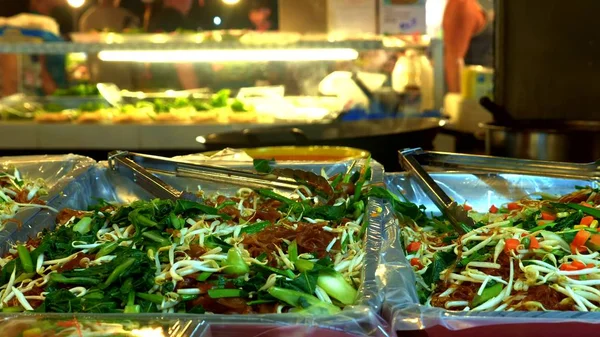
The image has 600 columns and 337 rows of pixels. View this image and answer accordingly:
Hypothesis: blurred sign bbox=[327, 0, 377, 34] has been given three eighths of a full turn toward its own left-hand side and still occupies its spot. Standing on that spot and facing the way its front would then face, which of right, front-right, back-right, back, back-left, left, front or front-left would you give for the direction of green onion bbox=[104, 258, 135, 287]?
back-right

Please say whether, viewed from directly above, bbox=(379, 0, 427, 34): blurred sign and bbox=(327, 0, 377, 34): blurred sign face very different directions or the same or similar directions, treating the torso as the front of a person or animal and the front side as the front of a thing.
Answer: same or similar directions

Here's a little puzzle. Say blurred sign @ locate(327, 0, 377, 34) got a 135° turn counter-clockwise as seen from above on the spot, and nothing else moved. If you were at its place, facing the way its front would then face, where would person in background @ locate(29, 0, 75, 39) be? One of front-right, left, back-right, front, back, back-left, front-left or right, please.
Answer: back-left

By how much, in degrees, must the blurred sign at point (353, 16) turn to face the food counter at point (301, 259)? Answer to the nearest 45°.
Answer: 0° — it already faces it

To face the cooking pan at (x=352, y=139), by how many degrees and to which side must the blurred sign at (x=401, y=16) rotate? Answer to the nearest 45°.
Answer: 0° — it already faces it

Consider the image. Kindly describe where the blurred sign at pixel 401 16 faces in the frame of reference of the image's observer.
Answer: facing the viewer

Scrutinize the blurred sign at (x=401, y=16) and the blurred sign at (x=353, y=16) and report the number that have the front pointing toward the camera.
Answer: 2

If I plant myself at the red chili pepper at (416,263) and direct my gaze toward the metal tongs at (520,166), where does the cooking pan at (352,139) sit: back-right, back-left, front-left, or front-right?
front-left

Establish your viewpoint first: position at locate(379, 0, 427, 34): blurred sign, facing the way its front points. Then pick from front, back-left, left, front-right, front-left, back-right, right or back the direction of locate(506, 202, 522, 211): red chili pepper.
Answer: front

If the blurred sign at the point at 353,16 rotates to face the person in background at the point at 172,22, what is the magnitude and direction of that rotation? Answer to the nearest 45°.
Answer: approximately 90° to its right

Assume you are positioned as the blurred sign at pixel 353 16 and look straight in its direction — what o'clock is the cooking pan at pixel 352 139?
The cooking pan is roughly at 12 o'clock from the blurred sign.

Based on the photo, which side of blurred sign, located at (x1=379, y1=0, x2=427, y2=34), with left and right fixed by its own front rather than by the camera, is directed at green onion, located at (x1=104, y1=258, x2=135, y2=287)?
front

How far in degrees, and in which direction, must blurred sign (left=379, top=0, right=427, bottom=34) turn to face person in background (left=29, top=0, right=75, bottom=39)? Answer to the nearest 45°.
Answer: approximately 90° to its right

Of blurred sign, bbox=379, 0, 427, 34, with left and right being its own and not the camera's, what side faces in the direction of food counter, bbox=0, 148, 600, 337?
front
